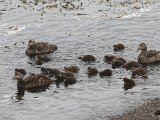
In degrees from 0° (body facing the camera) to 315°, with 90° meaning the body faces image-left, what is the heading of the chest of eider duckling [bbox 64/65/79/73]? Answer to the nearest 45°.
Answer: approximately 90°

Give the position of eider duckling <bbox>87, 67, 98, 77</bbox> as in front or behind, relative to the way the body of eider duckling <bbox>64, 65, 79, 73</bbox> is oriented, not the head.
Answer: behind

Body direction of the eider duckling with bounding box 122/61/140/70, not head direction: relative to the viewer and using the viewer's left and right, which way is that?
facing to the left of the viewer

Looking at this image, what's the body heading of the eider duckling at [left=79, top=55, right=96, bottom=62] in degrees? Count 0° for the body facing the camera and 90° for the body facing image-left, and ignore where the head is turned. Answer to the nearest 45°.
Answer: approximately 90°

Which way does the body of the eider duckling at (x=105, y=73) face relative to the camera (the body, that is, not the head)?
to the viewer's left

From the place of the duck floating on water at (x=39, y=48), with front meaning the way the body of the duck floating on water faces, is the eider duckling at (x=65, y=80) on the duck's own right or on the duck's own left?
on the duck's own left

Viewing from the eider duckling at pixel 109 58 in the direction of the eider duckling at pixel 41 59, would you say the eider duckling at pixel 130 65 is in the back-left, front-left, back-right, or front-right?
back-left

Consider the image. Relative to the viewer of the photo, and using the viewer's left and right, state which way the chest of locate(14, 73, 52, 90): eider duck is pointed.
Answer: facing to the left of the viewer
